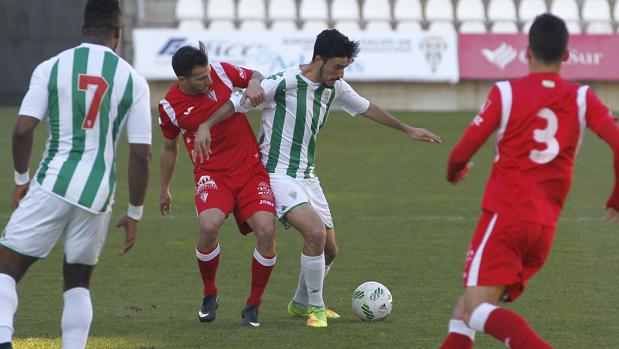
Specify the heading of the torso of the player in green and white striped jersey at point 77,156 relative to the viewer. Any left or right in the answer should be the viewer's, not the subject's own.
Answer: facing away from the viewer

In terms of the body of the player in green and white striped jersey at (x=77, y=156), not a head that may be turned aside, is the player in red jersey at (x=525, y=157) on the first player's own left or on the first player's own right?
on the first player's own right

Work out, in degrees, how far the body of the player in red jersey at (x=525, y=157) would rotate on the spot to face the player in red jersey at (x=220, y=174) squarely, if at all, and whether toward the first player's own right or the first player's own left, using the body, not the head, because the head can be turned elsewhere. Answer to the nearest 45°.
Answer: approximately 45° to the first player's own left

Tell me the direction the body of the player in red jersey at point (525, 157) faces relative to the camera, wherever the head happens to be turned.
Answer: away from the camera

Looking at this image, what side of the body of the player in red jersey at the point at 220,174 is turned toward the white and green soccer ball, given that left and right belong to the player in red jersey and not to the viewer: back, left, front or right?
left

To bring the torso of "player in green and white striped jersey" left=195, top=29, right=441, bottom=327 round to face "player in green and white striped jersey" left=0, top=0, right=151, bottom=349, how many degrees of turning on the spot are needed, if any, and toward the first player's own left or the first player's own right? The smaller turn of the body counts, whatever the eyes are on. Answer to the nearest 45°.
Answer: approximately 90° to the first player's own right

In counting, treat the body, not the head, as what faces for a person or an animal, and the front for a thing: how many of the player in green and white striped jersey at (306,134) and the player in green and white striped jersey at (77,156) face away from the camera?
1

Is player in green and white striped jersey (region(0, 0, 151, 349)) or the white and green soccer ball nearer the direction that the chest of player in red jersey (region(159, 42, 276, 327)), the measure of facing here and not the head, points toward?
the player in green and white striped jersey

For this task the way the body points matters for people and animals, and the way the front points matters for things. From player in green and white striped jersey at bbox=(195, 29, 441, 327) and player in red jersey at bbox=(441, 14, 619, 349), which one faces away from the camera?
the player in red jersey
